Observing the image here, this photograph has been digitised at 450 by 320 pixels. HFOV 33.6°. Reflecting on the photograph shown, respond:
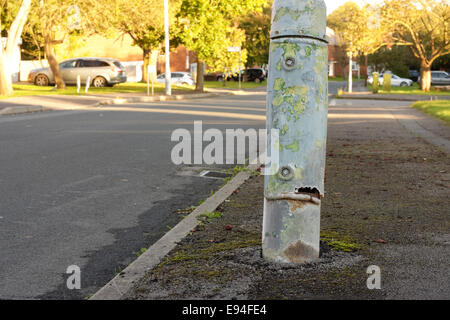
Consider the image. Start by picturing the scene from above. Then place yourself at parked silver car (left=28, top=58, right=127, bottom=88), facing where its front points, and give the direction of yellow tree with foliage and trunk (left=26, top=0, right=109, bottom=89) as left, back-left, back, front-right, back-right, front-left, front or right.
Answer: left

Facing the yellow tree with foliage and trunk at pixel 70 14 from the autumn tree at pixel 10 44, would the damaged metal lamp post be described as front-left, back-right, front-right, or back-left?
back-right
